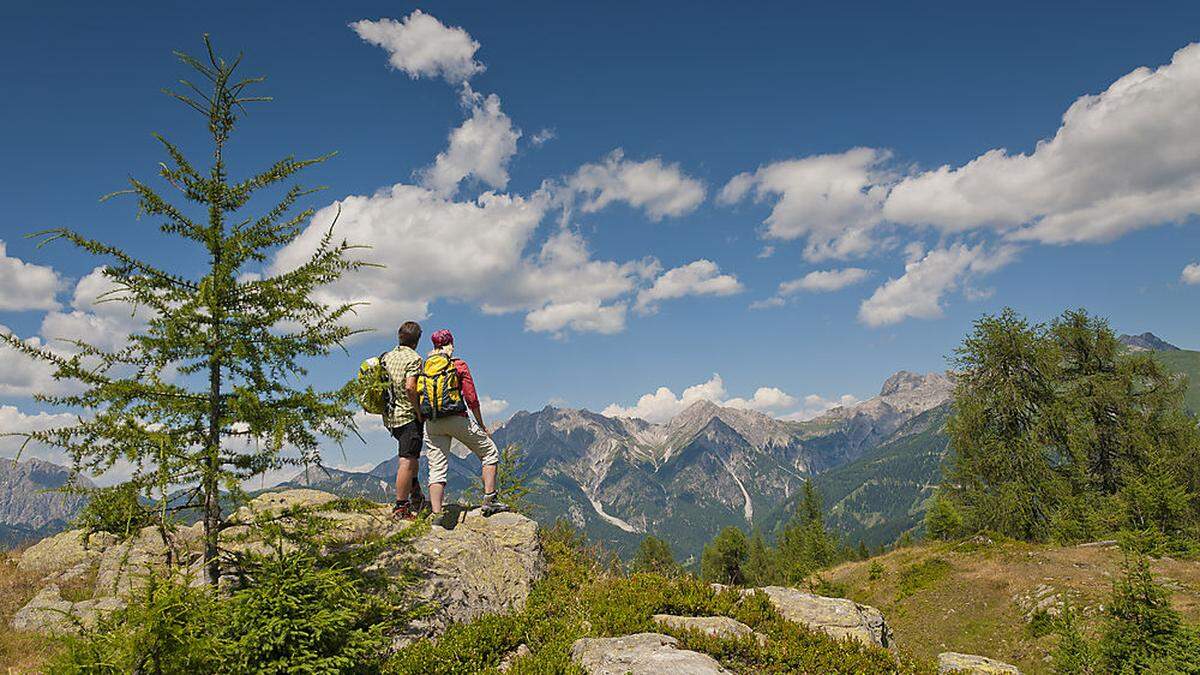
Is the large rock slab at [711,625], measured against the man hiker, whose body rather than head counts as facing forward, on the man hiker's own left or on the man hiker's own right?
on the man hiker's own right

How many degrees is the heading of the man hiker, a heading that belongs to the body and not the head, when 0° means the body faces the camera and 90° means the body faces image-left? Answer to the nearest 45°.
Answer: approximately 225°

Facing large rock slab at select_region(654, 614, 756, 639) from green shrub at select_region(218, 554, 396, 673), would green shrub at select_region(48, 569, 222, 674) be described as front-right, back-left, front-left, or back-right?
back-left

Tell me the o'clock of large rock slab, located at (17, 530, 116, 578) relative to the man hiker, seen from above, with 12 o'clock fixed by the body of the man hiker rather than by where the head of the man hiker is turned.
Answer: The large rock slab is roughly at 9 o'clock from the man hiker.

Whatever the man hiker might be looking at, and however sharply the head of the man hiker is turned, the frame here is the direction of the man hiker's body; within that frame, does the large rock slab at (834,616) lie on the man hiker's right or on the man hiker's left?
on the man hiker's right
